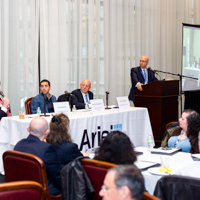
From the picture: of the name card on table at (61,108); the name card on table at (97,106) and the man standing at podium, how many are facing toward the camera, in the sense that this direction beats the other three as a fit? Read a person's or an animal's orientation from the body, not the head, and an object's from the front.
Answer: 3

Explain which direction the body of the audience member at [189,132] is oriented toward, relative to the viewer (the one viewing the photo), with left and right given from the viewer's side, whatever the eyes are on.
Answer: facing the viewer and to the left of the viewer

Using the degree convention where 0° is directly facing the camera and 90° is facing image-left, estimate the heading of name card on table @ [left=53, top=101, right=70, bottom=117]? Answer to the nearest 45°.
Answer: approximately 0°

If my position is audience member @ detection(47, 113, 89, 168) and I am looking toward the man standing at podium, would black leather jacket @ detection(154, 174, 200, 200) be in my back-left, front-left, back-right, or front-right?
back-right

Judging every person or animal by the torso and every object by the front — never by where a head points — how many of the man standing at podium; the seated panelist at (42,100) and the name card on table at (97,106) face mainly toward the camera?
3

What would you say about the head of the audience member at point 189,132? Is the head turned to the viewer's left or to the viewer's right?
to the viewer's left

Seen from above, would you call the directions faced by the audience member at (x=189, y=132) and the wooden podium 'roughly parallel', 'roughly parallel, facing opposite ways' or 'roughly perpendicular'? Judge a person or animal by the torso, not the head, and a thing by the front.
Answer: roughly perpendicular
